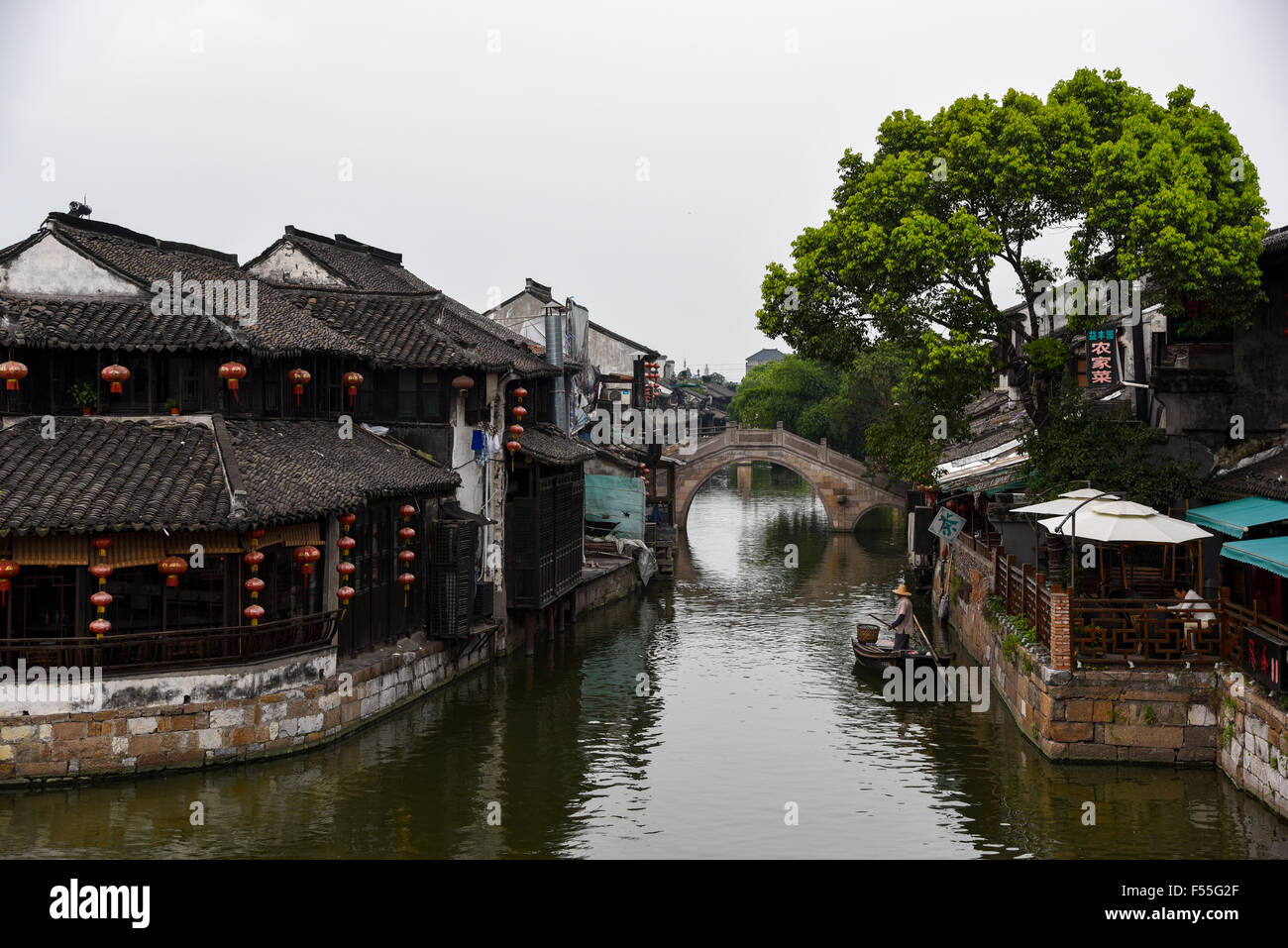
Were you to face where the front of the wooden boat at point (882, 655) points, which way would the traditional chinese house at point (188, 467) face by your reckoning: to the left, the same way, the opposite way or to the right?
the opposite way

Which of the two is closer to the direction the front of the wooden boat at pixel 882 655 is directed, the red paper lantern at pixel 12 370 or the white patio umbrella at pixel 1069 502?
the red paper lantern

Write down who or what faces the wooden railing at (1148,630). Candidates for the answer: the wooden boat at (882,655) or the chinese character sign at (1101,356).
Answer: the chinese character sign

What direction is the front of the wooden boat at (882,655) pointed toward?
to the viewer's left

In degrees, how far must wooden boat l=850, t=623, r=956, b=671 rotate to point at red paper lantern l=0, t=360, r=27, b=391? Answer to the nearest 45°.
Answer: approximately 45° to its left

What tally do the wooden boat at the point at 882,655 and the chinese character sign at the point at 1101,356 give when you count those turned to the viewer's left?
1

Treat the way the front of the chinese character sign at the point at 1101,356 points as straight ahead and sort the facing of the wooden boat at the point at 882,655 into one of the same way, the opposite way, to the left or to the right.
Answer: to the right
